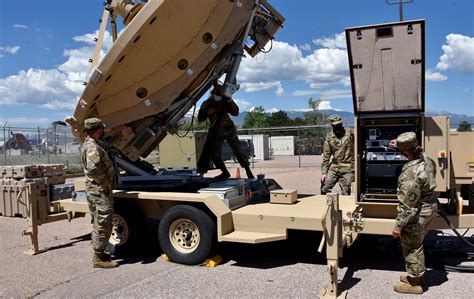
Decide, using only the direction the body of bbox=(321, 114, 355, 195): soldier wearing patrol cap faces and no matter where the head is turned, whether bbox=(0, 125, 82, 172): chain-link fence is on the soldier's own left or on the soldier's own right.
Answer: on the soldier's own right

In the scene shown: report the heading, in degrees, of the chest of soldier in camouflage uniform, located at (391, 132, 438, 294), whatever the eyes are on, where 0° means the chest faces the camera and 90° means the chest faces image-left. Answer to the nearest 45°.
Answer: approximately 90°

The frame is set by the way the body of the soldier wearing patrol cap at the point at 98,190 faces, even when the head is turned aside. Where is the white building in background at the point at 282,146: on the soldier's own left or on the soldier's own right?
on the soldier's own left

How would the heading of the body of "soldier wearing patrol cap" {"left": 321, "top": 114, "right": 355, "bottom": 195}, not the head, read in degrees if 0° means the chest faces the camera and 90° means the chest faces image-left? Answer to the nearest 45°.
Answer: approximately 0°

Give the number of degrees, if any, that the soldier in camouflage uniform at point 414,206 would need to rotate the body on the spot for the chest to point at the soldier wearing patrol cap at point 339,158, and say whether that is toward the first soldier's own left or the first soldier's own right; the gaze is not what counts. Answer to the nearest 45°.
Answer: approximately 45° to the first soldier's own right

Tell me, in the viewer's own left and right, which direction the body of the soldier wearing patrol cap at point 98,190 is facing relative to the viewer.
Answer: facing to the right of the viewer

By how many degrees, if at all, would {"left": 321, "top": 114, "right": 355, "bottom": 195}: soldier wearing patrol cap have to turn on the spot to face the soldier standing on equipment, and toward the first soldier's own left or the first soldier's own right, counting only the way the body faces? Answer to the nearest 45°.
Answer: approximately 90° to the first soldier's own right

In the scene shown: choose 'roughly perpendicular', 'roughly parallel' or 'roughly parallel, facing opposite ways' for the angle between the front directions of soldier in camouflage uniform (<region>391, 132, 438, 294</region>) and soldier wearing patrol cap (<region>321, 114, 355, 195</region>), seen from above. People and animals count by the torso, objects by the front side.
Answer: roughly perpendicular
